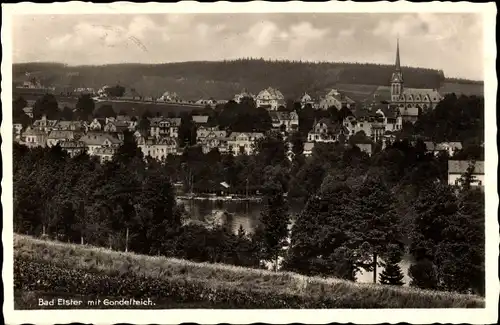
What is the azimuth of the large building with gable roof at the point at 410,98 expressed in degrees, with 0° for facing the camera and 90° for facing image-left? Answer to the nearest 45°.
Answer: approximately 90°

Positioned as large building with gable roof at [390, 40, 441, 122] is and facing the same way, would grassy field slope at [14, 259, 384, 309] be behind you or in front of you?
in front
